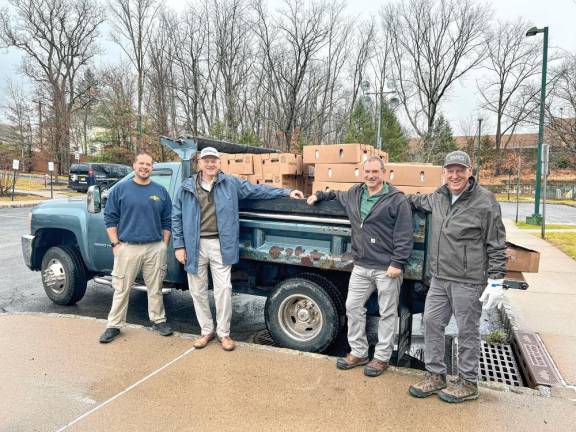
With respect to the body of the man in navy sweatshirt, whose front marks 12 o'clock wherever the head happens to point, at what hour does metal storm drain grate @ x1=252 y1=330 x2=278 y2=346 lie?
The metal storm drain grate is roughly at 9 o'clock from the man in navy sweatshirt.

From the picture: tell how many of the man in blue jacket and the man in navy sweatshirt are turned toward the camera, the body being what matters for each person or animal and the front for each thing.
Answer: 2

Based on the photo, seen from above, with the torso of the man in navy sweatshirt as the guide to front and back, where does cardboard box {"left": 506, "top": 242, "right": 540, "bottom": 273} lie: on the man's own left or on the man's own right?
on the man's own left

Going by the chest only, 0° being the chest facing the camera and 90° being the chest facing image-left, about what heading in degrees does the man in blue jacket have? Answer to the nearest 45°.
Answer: approximately 0°

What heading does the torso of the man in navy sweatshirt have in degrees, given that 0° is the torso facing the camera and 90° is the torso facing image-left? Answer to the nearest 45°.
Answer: approximately 0°

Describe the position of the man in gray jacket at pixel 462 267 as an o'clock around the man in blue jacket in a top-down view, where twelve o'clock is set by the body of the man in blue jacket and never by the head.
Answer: The man in gray jacket is roughly at 10 o'clock from the man in blue jacket.

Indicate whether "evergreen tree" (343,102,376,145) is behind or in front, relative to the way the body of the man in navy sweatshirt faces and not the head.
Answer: behind

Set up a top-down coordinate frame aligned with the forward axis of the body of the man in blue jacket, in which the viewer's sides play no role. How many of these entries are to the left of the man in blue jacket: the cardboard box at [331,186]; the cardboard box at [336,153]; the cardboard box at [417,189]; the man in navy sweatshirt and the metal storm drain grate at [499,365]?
4

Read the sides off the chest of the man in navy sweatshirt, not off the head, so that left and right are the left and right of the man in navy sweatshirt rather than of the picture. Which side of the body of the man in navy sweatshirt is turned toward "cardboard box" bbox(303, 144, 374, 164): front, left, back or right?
left

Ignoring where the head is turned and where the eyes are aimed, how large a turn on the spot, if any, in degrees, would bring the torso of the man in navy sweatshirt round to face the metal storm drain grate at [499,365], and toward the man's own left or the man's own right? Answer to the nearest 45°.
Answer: approximately 45° to the man's own left
